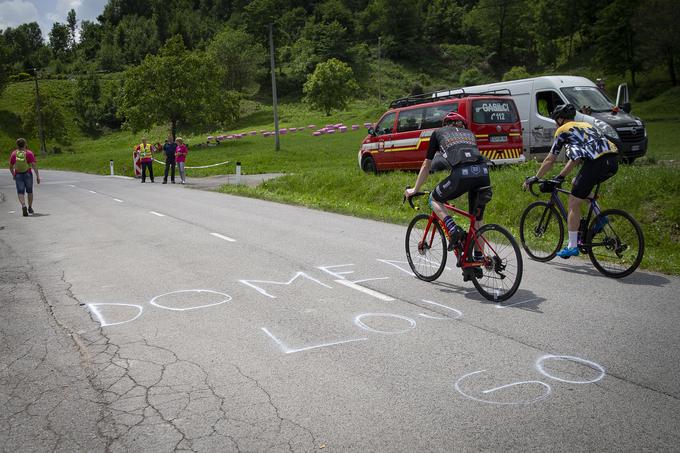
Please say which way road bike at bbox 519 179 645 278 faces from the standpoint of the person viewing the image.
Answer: facing away from the viewer and to the left of the viewer

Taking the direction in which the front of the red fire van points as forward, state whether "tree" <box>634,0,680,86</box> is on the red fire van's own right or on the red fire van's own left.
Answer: on the red fire van's own right

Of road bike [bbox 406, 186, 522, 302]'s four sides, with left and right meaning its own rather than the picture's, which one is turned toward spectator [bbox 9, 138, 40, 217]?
front

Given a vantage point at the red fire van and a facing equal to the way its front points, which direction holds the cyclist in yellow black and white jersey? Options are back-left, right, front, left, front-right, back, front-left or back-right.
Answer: back-left

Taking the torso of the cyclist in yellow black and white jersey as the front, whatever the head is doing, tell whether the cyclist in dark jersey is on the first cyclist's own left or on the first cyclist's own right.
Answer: on the first cyclist's own left

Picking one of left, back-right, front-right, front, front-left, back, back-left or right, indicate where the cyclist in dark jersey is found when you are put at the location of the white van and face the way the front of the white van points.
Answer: front-right

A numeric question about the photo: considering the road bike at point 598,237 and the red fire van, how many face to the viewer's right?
0

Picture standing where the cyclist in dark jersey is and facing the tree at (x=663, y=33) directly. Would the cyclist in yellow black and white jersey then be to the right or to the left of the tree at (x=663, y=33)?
right

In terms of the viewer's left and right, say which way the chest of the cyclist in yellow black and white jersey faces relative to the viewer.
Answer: facing away from the viewer and to the left of the viewer

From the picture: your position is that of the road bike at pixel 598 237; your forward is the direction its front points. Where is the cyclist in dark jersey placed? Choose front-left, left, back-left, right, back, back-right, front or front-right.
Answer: left

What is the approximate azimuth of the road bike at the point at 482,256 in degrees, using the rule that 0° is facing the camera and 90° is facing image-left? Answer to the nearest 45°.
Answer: approximately 135°

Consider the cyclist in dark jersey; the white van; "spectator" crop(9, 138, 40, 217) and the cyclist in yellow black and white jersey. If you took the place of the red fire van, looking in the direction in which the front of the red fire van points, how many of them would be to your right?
1

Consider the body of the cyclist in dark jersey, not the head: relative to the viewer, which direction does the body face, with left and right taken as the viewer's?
facing away from the viewer and to the left of the viewer

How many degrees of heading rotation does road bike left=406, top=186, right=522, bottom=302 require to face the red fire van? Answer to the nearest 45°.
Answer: approximately 45° to its right
